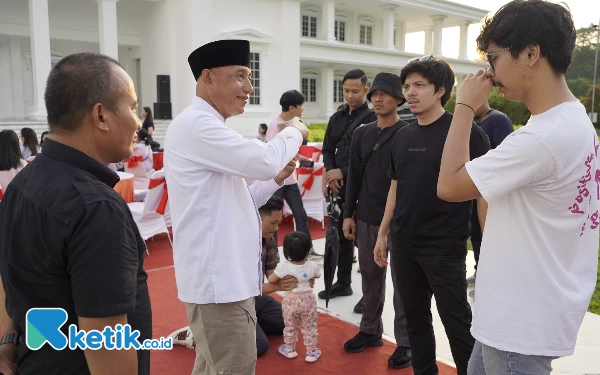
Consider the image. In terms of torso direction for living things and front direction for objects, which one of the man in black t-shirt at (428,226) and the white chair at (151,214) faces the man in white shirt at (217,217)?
the man in black t-shirt

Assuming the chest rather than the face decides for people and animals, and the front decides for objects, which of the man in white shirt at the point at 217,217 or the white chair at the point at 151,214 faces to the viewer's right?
the man in white shirt

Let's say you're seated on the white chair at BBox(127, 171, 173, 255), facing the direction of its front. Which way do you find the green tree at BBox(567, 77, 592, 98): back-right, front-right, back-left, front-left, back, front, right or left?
right

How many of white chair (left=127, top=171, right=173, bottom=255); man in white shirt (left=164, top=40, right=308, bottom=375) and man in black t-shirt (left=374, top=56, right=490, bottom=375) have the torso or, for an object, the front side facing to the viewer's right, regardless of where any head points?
1

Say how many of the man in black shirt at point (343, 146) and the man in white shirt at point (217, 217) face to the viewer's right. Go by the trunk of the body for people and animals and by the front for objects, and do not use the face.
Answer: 1

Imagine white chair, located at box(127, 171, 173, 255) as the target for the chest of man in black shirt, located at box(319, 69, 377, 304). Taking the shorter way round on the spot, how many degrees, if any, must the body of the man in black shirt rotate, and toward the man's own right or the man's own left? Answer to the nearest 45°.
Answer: approximately 90° to the man's own right

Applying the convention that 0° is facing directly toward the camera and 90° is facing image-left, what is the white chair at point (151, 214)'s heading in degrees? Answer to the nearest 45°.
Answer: approximately 135°

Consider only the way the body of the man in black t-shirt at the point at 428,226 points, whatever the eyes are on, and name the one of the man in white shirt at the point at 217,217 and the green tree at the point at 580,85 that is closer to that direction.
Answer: the man in white shirt

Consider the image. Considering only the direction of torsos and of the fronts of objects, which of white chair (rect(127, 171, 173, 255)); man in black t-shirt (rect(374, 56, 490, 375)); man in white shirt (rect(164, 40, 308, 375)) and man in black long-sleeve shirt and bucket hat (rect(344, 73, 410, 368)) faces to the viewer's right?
the man in white shirt

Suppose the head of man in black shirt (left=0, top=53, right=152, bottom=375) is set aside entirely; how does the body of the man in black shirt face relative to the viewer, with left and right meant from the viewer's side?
facing away from the viewer and to the right of the viewer

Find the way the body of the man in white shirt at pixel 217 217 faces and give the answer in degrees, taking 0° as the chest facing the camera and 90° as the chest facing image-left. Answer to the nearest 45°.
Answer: approximately 270°

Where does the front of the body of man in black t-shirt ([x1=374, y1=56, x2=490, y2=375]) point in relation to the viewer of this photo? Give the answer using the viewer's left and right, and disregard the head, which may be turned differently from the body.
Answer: facing the viewer and to the left of the viewer

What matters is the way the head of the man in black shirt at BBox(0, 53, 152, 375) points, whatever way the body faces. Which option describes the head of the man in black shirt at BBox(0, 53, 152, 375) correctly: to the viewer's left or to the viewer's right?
to the viewer's right

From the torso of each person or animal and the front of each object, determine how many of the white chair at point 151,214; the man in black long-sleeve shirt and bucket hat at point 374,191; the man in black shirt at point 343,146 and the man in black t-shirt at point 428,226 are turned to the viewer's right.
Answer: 0

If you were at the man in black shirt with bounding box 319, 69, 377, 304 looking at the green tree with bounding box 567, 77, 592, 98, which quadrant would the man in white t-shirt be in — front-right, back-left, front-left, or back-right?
back-right

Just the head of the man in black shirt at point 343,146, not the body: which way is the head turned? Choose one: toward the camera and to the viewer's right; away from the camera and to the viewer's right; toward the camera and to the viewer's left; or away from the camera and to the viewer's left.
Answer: toward the camera and to the viewer's left

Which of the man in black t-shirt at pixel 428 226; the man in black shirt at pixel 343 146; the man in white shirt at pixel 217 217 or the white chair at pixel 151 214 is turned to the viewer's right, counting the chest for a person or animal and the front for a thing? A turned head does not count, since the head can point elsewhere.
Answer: the man in white shirt

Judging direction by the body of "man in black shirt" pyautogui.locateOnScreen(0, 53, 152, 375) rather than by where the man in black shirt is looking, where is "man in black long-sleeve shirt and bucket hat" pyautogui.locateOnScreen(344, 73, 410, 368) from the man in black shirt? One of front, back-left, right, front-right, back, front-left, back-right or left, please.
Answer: front

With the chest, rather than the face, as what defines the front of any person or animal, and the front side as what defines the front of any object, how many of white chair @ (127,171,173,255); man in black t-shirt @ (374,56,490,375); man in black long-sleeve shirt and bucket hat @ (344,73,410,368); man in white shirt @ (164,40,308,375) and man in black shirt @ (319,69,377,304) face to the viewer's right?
1
